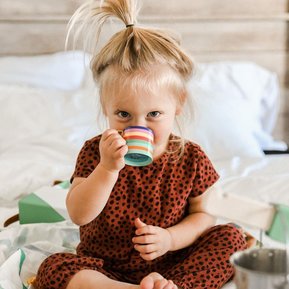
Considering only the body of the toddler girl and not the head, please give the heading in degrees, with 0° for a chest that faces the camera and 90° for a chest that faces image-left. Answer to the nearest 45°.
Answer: approximately 0°

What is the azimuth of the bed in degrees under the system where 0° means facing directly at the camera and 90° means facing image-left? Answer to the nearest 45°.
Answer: approximately 0°
